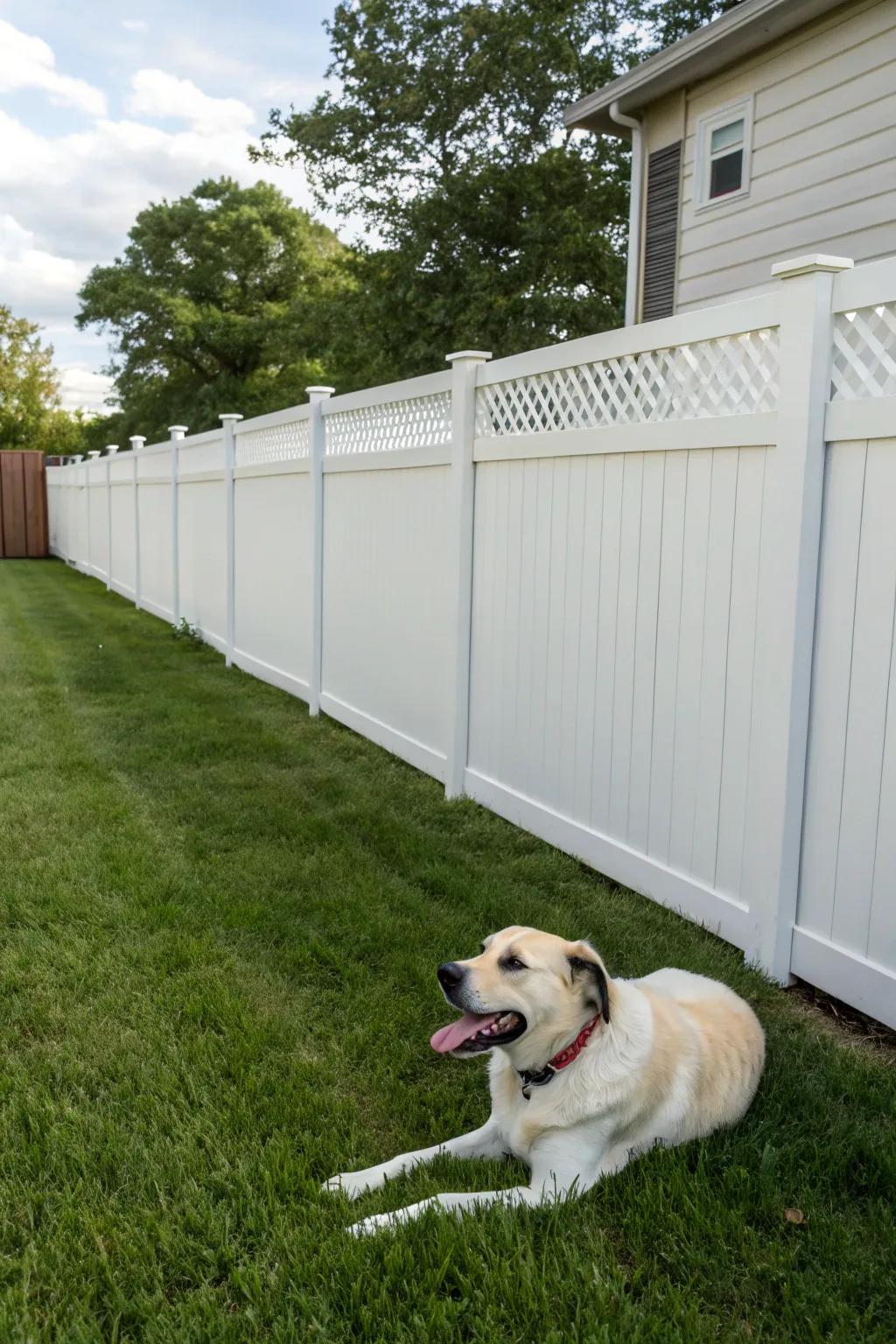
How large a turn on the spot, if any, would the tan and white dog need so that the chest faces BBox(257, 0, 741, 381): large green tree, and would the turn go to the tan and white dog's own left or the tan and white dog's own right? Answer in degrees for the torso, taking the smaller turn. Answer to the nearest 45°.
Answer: approximately 135° to the tan and white dog's own right

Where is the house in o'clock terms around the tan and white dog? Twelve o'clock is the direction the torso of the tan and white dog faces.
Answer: The house is roughly at 5 o'clock from the tan and white dog.

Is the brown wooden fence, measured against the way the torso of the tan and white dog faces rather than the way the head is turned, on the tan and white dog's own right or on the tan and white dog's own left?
on the tan and white dog's own right

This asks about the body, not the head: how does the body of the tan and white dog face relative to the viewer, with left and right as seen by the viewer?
facing the viewer and to the left of the viewer

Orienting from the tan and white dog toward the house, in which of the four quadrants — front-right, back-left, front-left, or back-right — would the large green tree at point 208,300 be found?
front-left

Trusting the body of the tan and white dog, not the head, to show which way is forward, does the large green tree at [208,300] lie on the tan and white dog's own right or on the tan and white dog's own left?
on the tan and white dog's own right
